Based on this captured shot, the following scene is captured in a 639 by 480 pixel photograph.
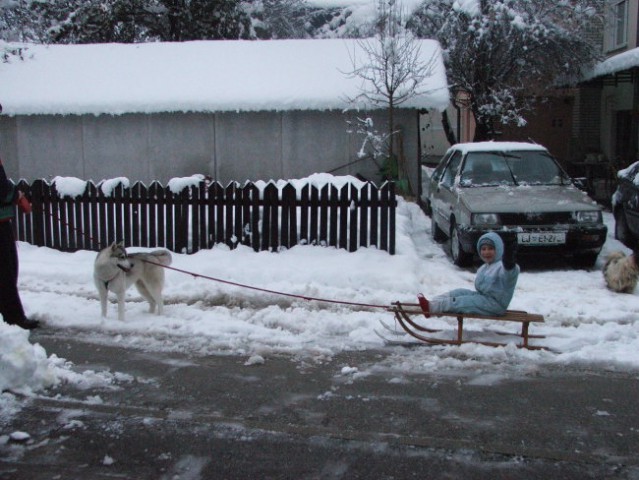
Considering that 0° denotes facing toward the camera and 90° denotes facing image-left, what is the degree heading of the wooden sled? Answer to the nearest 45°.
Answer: approximately 90°

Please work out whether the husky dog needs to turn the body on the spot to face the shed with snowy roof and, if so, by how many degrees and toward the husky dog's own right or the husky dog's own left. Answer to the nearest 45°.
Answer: approximately 135° to the husky dog's own right

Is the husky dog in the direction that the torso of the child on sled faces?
yes

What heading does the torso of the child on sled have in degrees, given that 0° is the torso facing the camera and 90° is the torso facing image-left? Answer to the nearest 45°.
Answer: approximately 90°

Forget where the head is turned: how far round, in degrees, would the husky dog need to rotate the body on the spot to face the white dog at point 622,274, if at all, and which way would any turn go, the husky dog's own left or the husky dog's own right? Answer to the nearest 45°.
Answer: approximately 135° to the husky dog's own left

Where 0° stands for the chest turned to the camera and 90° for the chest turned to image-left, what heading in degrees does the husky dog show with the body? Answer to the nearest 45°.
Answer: approximately 45°

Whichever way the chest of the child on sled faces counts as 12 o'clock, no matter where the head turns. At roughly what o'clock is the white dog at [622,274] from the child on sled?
The white dog is roughly at 4 o'clock from the child on sled.

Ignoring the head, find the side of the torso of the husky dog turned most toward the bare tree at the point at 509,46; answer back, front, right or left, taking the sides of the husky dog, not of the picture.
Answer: back
